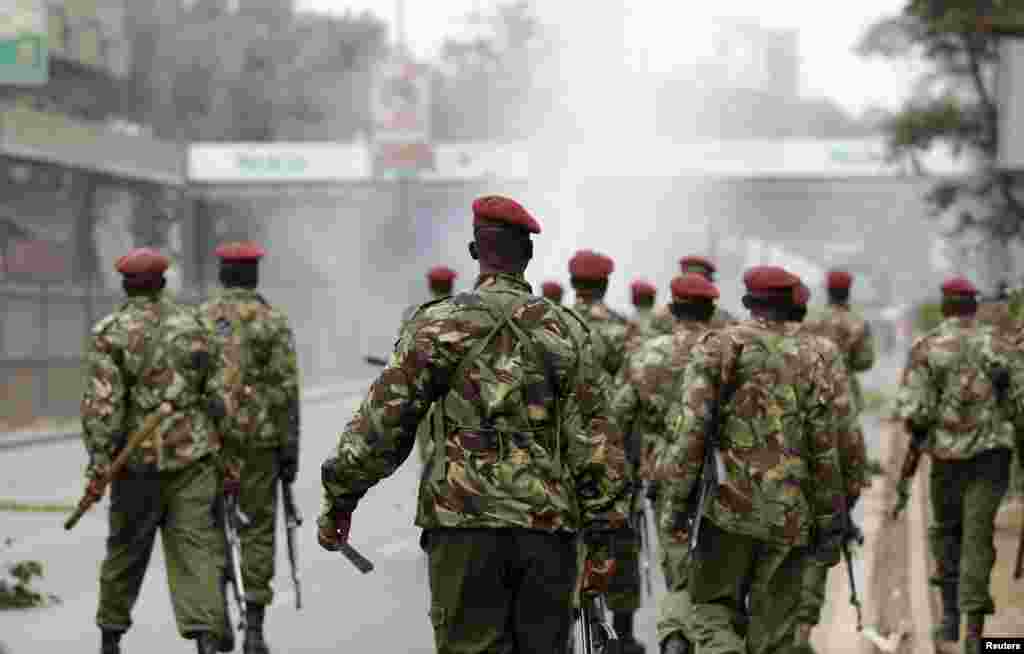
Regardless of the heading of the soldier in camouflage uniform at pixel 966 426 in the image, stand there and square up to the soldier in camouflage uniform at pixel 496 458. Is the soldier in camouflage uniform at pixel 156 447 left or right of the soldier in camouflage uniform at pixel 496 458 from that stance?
right

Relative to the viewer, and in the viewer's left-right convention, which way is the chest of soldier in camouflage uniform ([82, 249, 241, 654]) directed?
facing away from the viewer

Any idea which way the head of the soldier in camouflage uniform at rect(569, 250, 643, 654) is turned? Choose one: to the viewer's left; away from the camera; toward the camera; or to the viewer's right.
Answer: away from the camera

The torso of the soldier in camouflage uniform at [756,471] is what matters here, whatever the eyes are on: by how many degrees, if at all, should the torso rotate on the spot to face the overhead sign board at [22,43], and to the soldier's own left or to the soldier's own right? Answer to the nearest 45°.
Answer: approximately 45° to the soldier's own left

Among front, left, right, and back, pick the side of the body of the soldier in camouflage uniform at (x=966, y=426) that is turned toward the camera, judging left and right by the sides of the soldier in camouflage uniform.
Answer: back

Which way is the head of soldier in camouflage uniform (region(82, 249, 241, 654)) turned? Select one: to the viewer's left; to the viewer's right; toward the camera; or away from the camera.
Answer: away from the camera

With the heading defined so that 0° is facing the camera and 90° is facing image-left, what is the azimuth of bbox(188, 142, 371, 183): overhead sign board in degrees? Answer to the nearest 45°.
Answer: approximately 0°

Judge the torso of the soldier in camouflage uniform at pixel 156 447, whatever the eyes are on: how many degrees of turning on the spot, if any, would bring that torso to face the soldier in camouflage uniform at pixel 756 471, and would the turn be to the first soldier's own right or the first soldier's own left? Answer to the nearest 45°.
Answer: approximately 135° to the first soldier's own right

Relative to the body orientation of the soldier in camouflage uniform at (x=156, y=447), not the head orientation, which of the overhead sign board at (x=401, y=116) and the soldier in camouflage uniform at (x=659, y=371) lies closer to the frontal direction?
the overhead sign board

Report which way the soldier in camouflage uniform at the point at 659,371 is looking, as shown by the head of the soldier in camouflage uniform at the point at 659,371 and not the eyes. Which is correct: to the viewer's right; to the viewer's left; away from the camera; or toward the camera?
away from the camera

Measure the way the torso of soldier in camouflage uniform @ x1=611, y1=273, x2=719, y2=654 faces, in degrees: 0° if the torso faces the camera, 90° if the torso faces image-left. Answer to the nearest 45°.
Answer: approximately 180°

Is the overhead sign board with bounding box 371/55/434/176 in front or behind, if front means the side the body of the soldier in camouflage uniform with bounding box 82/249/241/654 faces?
in front

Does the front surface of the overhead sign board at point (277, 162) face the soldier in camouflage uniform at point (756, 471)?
yes

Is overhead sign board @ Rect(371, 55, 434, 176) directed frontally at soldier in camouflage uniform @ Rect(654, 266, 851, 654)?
yes
